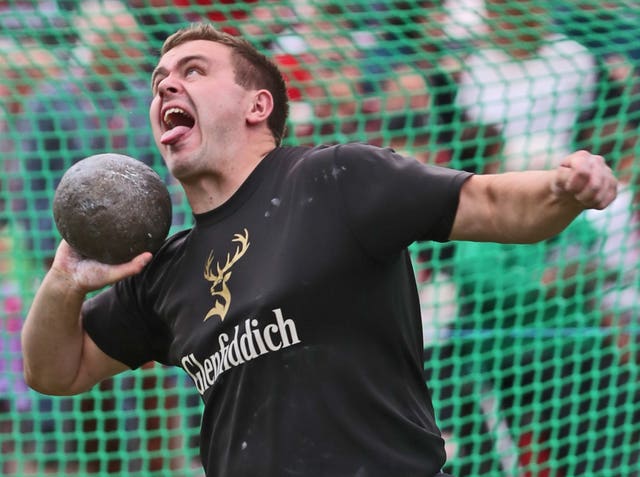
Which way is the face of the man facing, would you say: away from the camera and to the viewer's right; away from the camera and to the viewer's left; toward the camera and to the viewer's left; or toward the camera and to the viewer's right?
toward the camera and to the viewer's left

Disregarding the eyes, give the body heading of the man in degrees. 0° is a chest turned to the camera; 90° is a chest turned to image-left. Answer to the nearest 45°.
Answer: approximately 45°
